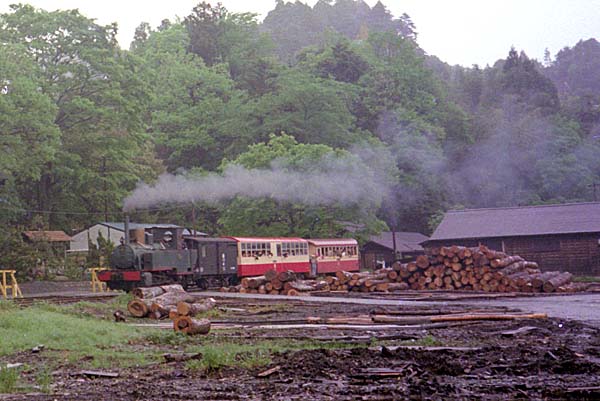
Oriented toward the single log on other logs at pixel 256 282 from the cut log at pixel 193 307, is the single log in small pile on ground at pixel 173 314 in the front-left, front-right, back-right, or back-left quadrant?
back-left

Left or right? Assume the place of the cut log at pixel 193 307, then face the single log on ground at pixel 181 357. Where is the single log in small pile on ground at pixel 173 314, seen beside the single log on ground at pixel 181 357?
right

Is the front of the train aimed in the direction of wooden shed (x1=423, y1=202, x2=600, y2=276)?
no

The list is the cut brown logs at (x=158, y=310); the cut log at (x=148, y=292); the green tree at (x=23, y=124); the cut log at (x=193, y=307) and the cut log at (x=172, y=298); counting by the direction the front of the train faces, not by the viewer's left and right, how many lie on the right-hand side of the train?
1

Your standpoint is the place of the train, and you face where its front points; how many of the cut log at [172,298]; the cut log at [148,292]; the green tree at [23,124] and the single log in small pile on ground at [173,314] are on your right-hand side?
1

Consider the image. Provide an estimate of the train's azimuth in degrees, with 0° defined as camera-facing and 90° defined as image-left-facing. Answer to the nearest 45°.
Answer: approximately 45°

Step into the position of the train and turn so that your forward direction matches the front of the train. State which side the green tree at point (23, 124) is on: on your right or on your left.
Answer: on your right

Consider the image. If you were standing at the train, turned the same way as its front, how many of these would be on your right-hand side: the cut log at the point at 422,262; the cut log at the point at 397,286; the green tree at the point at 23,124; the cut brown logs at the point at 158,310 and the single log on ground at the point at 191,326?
1

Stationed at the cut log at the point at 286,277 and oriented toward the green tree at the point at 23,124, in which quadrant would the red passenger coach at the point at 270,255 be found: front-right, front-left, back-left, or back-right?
front-right

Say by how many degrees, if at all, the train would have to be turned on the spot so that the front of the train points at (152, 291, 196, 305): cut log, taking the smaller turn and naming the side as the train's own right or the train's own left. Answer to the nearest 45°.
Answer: approximately 45° to the train's own left

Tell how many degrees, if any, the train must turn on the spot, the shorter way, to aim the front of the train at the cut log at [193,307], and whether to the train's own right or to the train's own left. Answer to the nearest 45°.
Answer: approximately 45° to the train's own left

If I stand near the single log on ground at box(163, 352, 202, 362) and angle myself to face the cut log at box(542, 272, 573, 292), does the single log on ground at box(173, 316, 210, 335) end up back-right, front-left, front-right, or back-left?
front-left

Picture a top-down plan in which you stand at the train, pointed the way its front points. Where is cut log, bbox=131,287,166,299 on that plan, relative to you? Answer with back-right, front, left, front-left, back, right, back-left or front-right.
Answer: front-left

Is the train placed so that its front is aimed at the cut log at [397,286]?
no
